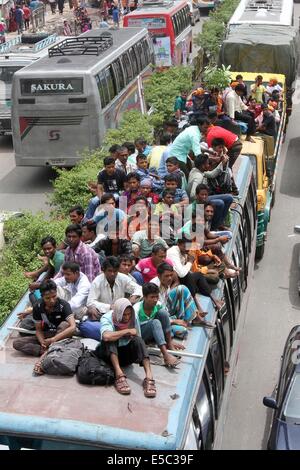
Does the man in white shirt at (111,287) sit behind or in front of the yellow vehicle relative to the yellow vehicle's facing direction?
in front

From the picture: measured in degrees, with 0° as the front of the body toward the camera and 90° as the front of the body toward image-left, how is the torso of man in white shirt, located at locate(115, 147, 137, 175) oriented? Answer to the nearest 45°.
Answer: approximately 0°

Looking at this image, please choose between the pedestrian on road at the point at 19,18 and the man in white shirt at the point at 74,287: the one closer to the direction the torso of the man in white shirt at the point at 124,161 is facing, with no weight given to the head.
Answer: the man in white shirt

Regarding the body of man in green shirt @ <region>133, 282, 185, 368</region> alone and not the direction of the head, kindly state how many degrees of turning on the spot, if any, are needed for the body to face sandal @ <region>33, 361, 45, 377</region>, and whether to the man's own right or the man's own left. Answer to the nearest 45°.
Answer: approximately 90° to the man's own right

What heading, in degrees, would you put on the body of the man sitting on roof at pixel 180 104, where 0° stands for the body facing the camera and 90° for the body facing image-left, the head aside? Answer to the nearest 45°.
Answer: approximately 315°

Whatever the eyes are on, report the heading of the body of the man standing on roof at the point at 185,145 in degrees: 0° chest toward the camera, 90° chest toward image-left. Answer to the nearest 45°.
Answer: approximately 270°

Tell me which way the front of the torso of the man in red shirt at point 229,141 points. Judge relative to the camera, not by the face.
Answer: to the viewer's left

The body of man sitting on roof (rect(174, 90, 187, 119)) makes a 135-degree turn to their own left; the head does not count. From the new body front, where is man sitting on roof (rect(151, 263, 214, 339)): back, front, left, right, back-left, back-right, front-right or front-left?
back

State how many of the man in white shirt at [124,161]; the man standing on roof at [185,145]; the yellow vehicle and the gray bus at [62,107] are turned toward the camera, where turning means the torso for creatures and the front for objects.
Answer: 2
